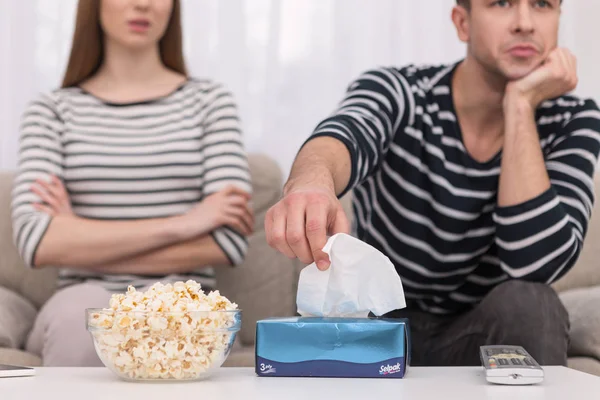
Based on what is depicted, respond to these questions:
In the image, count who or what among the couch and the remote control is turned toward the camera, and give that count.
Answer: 2

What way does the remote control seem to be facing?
toward the camera

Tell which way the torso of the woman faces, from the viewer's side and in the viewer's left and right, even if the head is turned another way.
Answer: facing the viewer

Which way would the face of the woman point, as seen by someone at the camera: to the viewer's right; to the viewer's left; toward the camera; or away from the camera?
toward the camera

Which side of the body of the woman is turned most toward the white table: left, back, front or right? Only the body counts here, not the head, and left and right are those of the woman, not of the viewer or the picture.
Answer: front

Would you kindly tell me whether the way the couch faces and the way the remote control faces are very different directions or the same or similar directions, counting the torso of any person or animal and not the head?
same or similar directions

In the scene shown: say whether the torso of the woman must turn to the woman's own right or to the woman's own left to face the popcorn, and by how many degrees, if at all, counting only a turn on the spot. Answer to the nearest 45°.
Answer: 0° — they already face it

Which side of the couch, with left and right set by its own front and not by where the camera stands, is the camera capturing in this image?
front

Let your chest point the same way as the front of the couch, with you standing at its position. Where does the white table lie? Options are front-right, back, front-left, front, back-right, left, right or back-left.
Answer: front

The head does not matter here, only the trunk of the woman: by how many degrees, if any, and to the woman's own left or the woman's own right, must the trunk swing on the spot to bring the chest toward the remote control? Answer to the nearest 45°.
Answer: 0° — they already face it

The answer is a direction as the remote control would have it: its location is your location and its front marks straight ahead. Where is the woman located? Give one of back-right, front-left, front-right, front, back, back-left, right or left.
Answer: back-right

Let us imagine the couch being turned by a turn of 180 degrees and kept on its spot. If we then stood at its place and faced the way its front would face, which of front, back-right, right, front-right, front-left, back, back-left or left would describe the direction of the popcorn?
back

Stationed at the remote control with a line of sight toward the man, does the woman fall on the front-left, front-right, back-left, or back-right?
front-left
